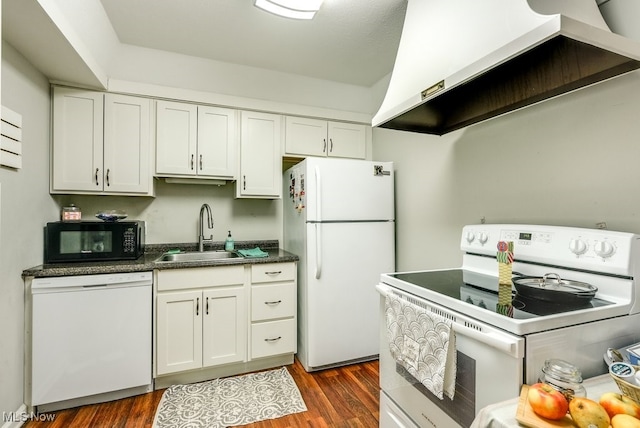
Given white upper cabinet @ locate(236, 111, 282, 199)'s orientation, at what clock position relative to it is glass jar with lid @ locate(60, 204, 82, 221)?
The glass jar with lid is roughly at 3 o'clock from the white upper cabinet.

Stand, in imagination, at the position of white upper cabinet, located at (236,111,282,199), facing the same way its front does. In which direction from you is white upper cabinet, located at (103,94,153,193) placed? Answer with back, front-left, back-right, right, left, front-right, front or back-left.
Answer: right

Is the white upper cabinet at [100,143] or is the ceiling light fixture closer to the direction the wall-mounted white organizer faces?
the ceiling light fixture

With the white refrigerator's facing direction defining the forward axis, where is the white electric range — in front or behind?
in front

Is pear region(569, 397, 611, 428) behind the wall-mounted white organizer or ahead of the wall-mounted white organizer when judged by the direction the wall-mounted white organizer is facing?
ahead

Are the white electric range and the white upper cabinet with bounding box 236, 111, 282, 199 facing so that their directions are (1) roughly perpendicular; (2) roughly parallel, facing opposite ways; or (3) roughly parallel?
roughly perpendicular

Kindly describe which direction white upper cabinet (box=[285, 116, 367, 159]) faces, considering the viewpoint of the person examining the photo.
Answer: facing the viewer and to the right of the viewer

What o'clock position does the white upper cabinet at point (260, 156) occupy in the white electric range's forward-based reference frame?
The white upper cabinet is roughly at 2 o'clock from the white electric range.

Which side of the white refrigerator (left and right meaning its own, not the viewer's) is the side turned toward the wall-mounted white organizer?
right

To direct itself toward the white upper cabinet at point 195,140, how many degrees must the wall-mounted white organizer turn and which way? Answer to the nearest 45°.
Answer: approximately 45° to its left

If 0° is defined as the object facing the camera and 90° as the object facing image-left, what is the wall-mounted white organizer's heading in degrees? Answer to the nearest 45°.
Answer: approximately 315°

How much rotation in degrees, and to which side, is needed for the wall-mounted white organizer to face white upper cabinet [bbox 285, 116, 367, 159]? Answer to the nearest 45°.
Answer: approximately 45° to its left
